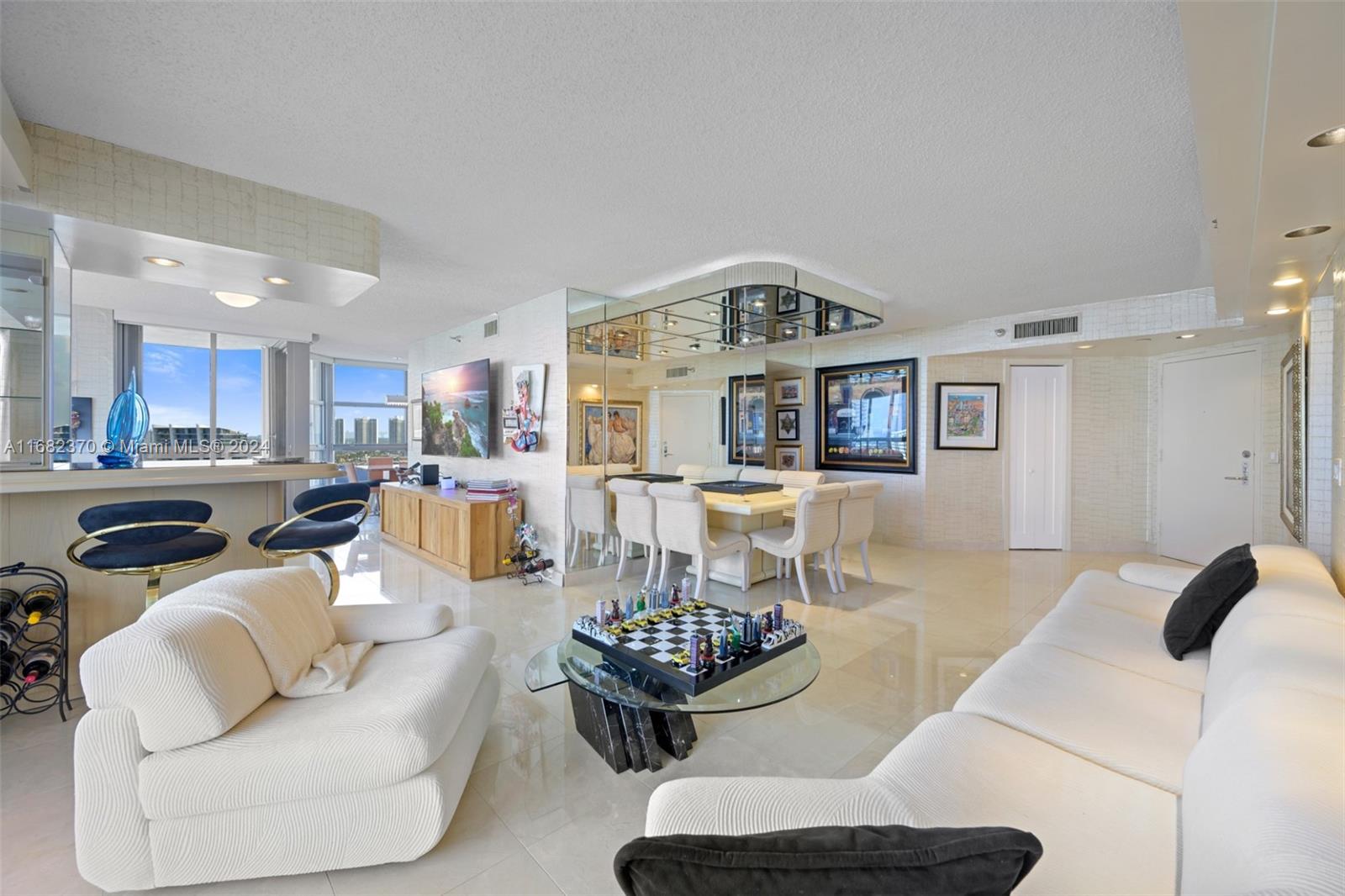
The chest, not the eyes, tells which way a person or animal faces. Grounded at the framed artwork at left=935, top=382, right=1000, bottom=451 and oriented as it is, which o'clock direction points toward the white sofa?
The white sofa is roughly at 12 o'clock from the framed artwork.

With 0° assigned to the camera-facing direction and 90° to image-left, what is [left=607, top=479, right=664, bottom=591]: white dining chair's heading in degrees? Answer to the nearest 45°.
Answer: approximately 225°

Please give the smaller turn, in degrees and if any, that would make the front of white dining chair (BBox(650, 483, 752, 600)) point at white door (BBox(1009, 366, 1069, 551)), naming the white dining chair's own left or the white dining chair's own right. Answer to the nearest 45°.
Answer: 0° — it already faces it

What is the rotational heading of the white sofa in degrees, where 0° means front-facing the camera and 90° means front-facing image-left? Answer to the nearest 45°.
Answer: approximately 90°

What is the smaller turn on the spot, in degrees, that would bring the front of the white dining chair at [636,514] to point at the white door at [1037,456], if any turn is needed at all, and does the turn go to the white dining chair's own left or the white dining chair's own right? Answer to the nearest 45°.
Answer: approximately 45° to the white dining chair's own right

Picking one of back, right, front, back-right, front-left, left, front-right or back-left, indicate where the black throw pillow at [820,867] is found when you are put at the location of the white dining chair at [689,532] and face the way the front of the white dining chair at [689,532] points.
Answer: back-right

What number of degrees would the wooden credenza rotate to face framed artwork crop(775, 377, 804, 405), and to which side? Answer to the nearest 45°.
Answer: approximately 135° to its left

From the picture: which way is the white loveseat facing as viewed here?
to the viewer's right

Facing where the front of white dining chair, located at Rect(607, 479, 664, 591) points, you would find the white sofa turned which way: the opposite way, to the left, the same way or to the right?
to the left

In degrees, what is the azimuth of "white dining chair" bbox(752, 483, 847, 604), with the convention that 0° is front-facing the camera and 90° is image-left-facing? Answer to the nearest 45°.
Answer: approximately 135°

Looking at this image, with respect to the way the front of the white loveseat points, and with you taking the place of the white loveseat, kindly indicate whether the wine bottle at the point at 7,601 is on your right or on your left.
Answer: on your left

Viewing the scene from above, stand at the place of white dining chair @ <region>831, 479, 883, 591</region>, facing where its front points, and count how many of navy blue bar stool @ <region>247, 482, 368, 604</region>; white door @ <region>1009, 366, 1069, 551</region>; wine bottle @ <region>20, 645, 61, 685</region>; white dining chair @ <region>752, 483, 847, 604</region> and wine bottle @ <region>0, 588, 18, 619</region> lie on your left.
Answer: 4

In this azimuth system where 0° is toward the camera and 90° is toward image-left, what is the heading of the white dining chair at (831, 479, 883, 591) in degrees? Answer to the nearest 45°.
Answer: approximately 135°
